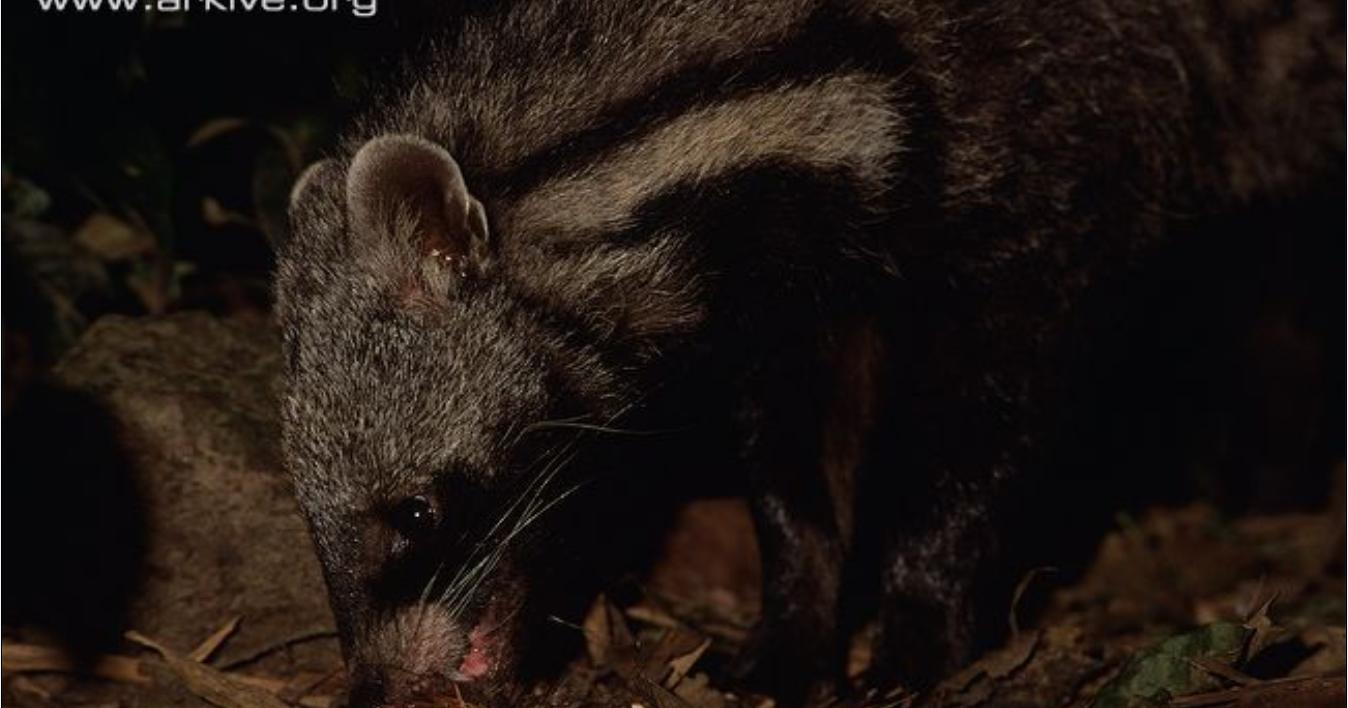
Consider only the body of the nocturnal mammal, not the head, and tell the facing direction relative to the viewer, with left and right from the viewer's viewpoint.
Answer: facing to the left of the viewer

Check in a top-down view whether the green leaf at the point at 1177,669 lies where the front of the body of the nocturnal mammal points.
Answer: no

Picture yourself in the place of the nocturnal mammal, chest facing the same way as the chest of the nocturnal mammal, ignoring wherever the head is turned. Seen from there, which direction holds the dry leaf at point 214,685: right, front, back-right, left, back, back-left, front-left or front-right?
front

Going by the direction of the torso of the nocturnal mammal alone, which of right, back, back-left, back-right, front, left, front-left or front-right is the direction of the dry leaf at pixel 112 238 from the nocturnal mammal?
front-right

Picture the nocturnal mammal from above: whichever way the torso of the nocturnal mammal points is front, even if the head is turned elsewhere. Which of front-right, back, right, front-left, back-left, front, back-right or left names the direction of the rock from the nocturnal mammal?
front

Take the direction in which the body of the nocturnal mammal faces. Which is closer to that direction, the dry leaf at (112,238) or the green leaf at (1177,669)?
the dry leaf

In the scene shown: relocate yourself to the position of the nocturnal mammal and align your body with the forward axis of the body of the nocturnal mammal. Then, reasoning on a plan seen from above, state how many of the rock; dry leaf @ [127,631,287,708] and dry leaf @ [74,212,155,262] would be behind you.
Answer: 0

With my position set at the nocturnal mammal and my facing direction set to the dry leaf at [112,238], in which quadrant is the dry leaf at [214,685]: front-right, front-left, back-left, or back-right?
front-left
